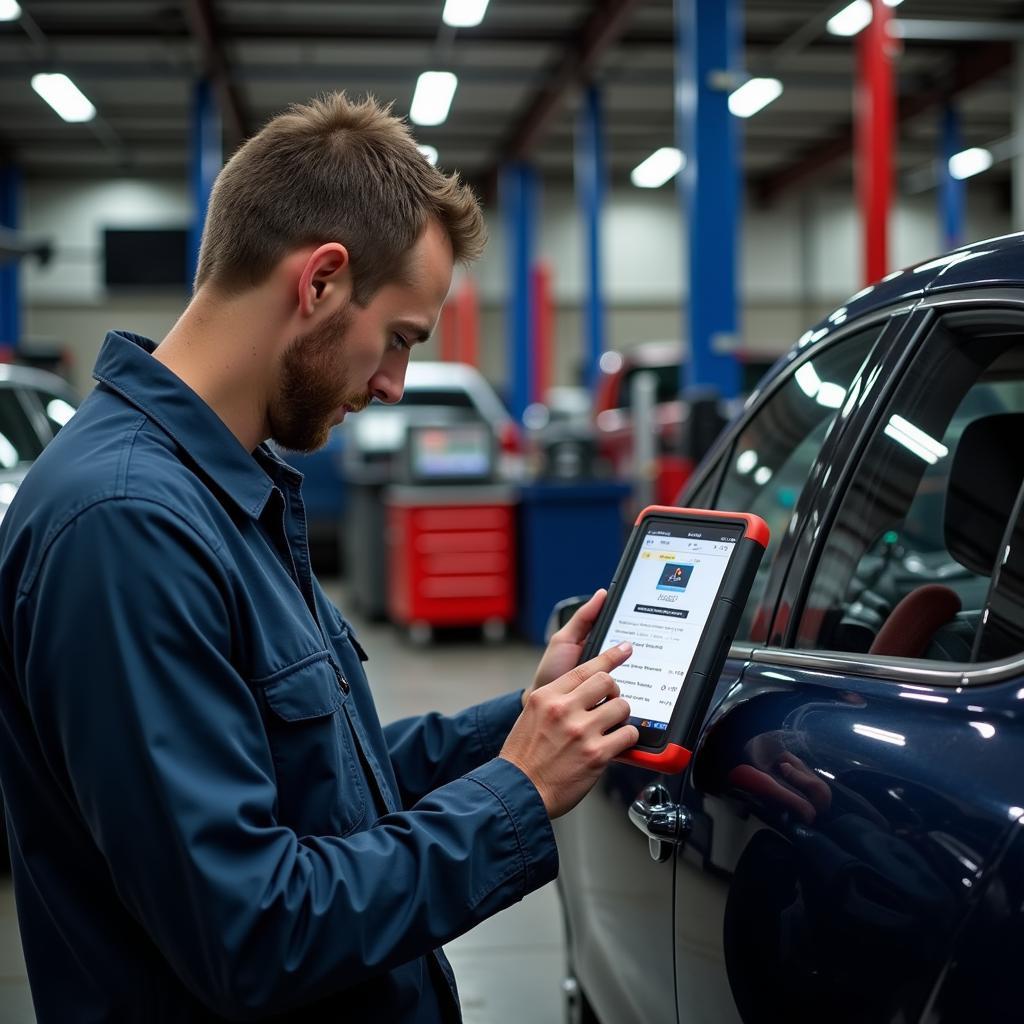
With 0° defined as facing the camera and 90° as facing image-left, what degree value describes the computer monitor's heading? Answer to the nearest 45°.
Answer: approximately 0°

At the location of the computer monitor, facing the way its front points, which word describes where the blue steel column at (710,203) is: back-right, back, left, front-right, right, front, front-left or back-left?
left

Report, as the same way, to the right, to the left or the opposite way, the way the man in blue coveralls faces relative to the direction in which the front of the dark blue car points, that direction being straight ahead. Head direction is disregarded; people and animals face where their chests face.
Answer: to the right

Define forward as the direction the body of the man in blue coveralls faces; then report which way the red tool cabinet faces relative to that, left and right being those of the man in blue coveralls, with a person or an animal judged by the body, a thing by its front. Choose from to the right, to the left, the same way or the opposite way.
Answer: to the right

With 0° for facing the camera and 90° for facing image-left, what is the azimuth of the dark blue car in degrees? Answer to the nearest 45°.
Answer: approximately 135°

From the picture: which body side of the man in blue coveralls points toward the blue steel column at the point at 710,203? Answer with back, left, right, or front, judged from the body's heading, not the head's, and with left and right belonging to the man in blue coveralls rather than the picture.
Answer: left

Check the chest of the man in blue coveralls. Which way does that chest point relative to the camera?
to the viewer's right

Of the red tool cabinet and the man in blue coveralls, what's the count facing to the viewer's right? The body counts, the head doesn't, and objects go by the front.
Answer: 1

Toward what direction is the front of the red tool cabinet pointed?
toward the camera

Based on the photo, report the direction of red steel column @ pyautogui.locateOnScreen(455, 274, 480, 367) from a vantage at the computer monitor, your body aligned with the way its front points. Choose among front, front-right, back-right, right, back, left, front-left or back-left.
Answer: back

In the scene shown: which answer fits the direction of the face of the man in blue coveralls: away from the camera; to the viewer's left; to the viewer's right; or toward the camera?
to the viewer's right

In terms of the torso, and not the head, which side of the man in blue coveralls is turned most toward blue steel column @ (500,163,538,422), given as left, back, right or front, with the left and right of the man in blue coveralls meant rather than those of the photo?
left
